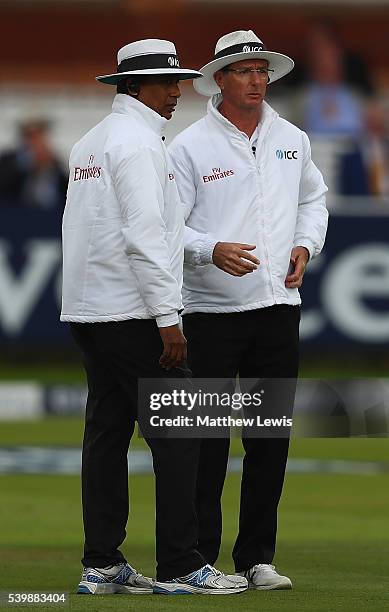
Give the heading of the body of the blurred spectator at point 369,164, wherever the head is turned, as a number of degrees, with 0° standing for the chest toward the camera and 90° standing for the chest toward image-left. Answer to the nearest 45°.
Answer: approximately 0°

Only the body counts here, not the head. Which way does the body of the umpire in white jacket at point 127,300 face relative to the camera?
to the viewer's right

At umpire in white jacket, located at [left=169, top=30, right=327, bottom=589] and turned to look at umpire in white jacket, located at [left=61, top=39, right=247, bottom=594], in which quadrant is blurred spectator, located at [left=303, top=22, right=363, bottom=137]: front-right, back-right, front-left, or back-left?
back-right

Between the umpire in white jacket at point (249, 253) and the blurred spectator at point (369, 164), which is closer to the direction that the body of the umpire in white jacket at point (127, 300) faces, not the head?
the umpire in white jacket

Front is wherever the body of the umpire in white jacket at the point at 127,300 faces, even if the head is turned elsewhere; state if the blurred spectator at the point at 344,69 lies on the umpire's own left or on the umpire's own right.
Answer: on the umpire's own left

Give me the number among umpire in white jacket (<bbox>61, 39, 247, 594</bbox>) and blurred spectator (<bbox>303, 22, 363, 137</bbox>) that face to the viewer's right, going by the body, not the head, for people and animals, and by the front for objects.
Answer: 1

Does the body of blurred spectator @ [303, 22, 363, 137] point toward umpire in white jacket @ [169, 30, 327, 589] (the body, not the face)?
yes
